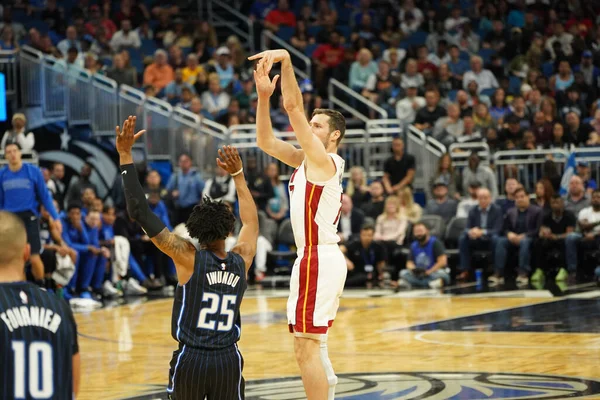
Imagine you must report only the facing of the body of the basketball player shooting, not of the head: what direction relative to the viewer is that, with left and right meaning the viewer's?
facing to the left of the viewer

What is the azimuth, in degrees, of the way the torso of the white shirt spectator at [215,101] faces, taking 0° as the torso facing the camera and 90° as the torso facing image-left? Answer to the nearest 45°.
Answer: approximately 0°

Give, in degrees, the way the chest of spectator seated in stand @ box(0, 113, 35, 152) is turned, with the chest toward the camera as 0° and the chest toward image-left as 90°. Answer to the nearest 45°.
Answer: approximately 0°

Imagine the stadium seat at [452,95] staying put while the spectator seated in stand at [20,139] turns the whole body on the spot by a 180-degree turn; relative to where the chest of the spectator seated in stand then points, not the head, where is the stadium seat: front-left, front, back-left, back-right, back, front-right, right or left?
right

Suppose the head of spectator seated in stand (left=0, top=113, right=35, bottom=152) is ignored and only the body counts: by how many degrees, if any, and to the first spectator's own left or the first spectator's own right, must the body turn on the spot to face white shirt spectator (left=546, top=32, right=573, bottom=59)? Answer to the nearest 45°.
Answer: approximately 90° to the first spectator's own left

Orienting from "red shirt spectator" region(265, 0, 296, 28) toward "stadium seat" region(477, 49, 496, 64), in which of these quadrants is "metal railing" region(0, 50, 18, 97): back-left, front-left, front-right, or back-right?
back-right

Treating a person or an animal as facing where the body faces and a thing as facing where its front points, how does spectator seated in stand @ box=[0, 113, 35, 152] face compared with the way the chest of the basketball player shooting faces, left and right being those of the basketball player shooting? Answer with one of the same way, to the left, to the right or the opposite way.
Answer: to the left
